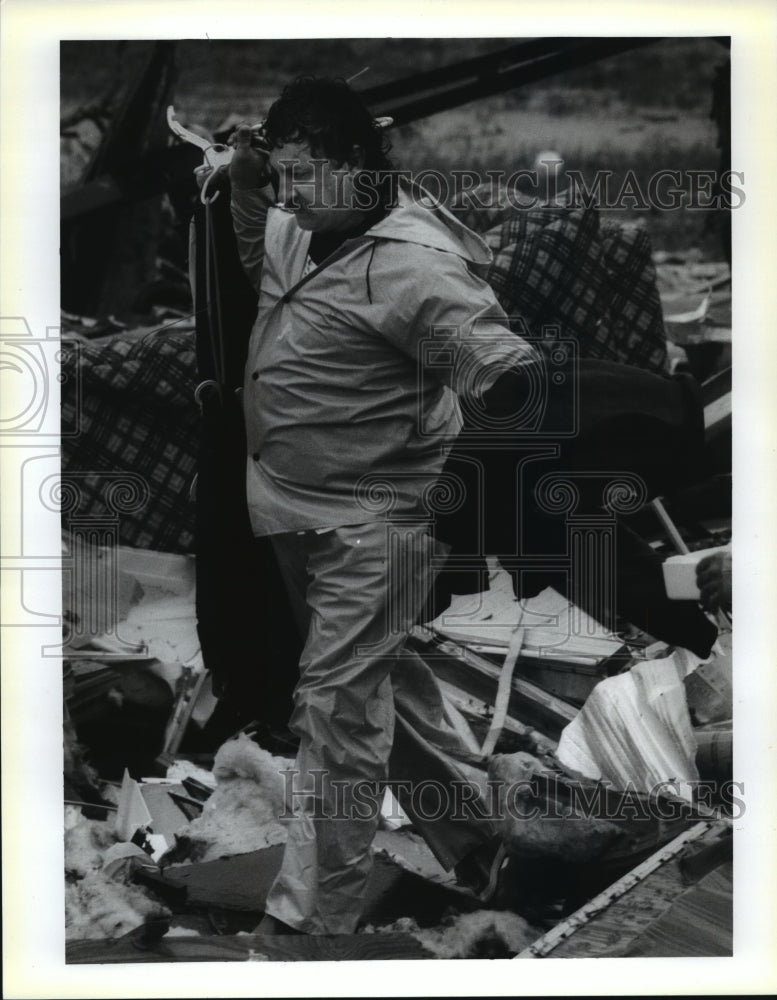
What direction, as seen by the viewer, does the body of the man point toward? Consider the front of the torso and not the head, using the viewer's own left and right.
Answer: facing the viewer and to the left of the viewer

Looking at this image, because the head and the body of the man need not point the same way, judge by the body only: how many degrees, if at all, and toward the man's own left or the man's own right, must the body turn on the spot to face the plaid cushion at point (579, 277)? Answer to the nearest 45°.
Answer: approximately 135° to the man's own left

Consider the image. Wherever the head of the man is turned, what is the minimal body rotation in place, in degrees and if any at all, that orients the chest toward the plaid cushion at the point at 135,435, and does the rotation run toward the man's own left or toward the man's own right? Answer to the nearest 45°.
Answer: approximately 45° to the man's own right

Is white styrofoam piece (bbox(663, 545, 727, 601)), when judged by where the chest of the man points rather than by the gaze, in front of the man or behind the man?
behind

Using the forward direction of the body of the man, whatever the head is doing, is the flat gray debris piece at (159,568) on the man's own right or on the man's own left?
on the man's own right
